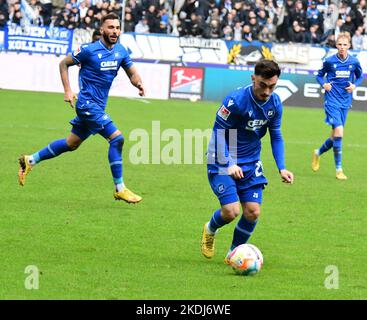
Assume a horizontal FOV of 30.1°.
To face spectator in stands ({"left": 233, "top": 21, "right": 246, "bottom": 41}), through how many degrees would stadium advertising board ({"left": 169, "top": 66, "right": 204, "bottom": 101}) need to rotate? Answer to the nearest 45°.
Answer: approximately 135° to its left

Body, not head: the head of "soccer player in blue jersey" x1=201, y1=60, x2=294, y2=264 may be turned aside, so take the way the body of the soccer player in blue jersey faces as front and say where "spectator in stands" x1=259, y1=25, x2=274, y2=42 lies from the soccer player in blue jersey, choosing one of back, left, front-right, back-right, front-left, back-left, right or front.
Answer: back-left

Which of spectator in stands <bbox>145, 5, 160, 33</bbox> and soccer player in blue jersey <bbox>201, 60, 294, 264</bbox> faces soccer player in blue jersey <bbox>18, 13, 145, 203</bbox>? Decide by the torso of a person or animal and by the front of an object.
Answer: the spectator in stands

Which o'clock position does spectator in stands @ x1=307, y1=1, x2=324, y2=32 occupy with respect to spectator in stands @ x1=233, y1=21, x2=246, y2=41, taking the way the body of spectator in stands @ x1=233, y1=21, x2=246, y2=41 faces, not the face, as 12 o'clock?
spectator in stands @ x1=307, y1=1, x2=324, y2=32 is roughly at 9 o'clock from spectator in stands @ x1=233, y1=21, x2=246, y2=41.

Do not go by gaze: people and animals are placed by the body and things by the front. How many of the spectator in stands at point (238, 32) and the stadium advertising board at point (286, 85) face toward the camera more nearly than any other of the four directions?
2

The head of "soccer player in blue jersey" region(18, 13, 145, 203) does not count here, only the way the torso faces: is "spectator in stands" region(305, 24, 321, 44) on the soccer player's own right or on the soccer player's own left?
on the soccer player's own left

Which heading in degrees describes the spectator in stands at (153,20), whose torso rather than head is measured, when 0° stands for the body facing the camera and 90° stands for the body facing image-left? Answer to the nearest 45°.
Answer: approximately 0°

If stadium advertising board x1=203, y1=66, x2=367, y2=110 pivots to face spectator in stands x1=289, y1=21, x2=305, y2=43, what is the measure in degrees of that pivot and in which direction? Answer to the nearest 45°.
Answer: approximately 180°

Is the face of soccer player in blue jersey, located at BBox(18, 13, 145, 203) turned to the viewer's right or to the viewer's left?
to the viewer's right

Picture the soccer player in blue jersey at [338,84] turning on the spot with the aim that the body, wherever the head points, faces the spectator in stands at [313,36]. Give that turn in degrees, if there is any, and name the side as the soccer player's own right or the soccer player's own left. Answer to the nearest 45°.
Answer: approximately 180°

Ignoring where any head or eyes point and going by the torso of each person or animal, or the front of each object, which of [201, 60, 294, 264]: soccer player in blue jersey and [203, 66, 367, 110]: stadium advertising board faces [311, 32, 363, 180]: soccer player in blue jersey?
the stadium advertising board

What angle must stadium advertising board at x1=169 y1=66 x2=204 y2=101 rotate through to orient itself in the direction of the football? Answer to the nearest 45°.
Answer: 0° — it already faces it
